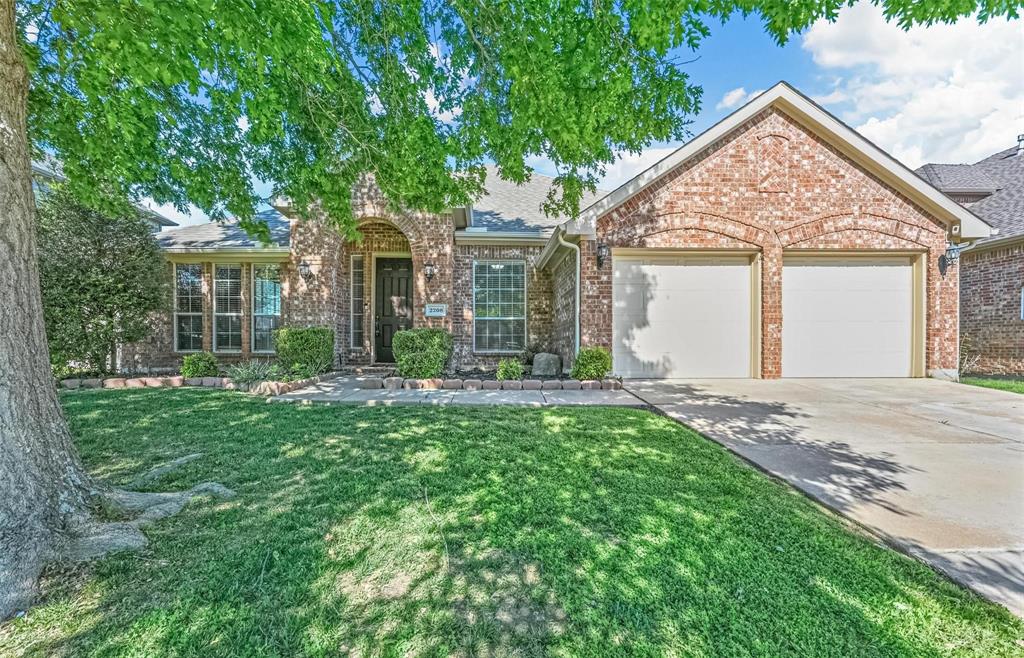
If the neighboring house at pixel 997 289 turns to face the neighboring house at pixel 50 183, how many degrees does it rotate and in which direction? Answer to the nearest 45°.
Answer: approximately 45° to its right

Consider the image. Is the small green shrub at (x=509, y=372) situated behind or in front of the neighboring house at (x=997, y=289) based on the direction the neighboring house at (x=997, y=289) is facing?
in front

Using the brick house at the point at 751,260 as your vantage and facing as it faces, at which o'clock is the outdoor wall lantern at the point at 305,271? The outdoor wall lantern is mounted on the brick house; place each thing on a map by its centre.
The outdoor wall lantern is roughly at 3 o'clock from the brick house.

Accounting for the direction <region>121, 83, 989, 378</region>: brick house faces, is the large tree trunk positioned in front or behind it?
in front

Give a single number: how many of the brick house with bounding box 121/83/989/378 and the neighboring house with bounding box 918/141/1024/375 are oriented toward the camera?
2

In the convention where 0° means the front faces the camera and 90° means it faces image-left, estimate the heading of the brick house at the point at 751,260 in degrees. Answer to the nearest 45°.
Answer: approximately 0°

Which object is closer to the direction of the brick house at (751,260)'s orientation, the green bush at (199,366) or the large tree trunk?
the large tree trunk

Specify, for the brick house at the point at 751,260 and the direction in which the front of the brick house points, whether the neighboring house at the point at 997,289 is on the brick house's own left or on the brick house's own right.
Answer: on the brick house's own left

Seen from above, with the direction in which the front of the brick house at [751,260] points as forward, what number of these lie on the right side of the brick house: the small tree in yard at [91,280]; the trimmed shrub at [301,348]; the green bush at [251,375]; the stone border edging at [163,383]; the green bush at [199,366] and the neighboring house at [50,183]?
6

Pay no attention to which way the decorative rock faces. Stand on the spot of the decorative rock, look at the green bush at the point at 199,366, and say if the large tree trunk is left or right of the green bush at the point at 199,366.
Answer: left

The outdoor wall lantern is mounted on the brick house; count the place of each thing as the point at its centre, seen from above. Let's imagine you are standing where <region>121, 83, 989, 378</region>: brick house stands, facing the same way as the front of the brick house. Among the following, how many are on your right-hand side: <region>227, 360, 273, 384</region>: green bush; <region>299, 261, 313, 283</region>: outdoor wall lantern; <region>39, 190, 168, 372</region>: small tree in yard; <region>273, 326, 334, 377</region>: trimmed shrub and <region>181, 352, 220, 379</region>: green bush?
5

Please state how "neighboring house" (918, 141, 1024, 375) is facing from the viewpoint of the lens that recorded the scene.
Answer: facing the viewer

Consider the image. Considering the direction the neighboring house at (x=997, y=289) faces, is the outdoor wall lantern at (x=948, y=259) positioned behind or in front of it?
in front

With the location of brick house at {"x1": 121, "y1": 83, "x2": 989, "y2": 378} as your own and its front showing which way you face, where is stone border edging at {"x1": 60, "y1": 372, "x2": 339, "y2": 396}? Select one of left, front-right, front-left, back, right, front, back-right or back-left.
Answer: right

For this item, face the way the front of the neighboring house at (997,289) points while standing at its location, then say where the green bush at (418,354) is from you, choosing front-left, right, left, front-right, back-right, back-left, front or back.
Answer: front-right
